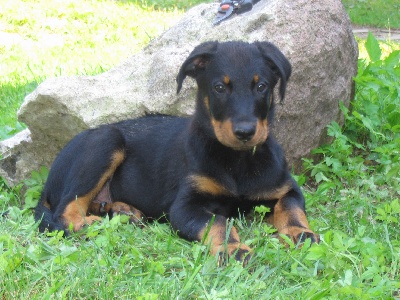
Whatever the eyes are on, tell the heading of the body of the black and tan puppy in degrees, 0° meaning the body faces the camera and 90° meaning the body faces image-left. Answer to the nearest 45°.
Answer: approximately 315°

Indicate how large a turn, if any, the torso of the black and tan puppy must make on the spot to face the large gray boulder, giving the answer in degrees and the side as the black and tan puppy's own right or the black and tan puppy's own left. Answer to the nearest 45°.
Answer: approximately 135° to the black and tan puppy's own left

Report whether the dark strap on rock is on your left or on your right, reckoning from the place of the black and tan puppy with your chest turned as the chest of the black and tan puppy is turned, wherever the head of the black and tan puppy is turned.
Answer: on your left
